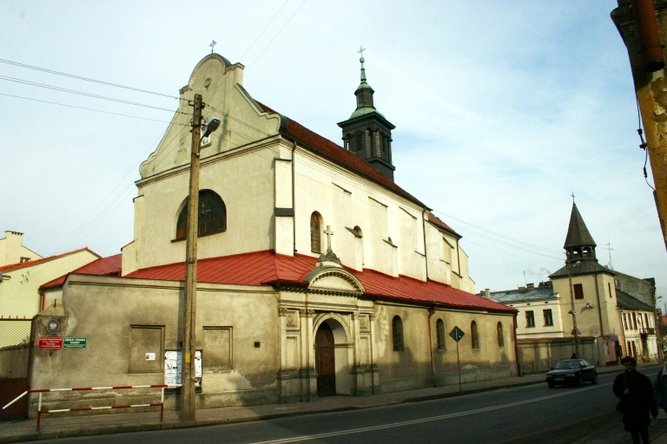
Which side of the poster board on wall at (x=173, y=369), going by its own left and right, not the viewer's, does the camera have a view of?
front

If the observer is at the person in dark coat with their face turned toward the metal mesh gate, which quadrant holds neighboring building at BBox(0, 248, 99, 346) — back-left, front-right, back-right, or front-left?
front-right

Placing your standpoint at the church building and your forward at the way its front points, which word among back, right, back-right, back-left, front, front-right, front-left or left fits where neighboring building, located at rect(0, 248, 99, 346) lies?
right

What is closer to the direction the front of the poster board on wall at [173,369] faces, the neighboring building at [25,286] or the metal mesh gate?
the metal mesh gate

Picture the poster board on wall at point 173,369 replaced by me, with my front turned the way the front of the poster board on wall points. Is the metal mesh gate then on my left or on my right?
on my right

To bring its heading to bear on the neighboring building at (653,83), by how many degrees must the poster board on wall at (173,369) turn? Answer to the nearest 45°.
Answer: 0° — it already faces it

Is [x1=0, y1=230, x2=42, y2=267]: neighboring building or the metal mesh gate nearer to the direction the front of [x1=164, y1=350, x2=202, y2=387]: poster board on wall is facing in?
the metal mesh gate

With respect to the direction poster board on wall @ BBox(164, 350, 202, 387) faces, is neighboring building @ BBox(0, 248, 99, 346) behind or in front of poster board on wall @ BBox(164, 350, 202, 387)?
behind

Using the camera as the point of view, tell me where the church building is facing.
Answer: facing the viewer and to the right of the viewer
